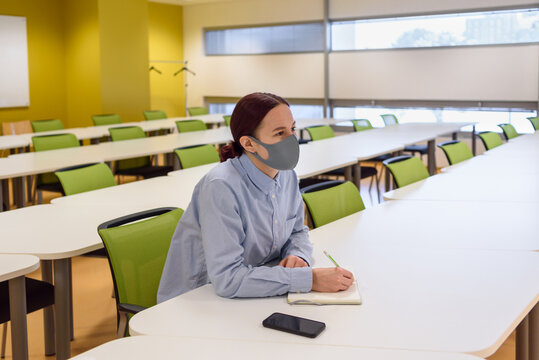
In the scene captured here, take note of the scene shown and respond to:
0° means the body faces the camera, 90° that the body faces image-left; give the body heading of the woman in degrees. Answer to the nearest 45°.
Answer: approximately 315°

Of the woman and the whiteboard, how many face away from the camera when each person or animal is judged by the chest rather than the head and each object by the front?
0

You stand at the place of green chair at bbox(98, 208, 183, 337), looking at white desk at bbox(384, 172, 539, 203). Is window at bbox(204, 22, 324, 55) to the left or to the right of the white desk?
left

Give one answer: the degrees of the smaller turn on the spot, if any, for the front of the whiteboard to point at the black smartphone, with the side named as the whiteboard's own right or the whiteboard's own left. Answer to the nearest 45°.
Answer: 0° — it already faces it

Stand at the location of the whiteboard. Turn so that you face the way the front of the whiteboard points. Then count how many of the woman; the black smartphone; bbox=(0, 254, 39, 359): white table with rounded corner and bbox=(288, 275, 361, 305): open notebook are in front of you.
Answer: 4

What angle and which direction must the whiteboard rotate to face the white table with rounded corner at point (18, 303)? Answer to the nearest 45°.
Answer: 0° — it already faces it

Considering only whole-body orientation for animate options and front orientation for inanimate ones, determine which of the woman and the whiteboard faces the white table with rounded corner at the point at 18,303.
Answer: the whiteboard

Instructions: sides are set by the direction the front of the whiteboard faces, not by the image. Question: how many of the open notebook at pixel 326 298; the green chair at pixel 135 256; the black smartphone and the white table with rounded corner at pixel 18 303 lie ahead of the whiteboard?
4

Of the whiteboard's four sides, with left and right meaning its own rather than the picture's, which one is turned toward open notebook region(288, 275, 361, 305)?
front

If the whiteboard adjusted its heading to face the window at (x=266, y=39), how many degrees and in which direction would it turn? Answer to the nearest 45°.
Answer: approximately 90° to its left

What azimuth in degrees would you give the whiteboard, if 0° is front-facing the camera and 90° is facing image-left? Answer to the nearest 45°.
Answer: approximately 0°
